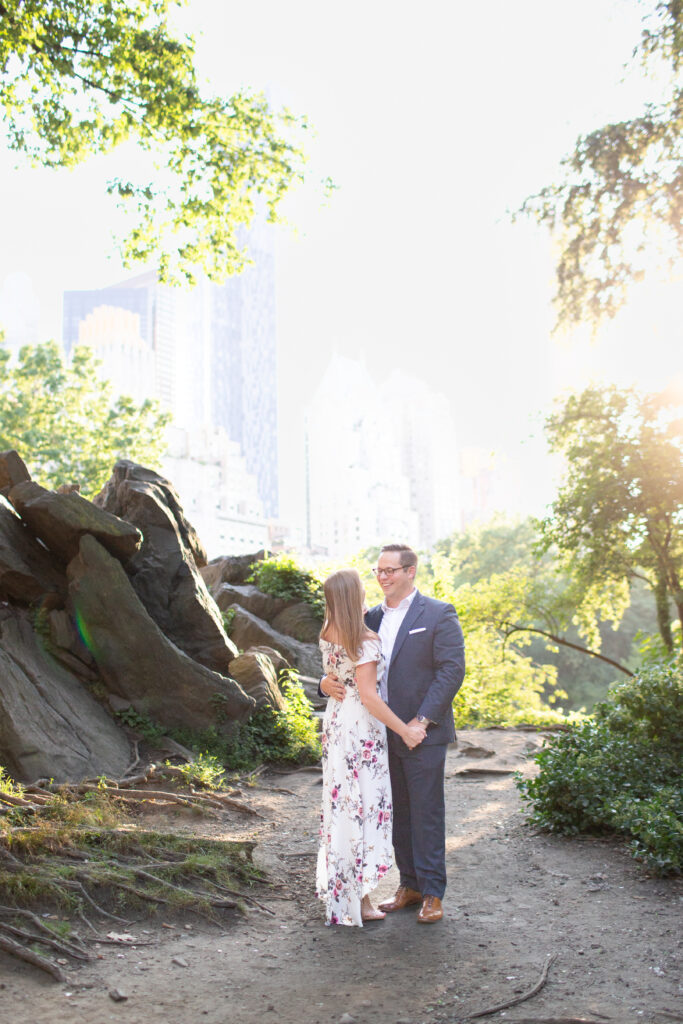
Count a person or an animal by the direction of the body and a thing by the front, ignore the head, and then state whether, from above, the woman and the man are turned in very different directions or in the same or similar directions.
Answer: very different directions

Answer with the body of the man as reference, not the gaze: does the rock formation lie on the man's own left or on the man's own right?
on the man's own right

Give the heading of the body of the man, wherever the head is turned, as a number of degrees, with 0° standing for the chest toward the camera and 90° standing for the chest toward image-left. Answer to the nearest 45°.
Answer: approximately 45°

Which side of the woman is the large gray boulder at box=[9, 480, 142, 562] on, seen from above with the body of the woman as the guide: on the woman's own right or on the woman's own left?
on the woman's own left

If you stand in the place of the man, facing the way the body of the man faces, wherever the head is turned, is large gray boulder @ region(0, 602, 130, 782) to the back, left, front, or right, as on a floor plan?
right

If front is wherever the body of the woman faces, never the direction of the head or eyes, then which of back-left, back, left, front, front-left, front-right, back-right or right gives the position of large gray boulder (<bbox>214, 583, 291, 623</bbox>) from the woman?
front-left

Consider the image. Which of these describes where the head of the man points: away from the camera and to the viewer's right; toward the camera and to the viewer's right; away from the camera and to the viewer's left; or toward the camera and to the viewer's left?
toward the camera and to the viewer's left

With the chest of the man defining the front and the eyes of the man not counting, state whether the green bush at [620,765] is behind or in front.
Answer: behind
